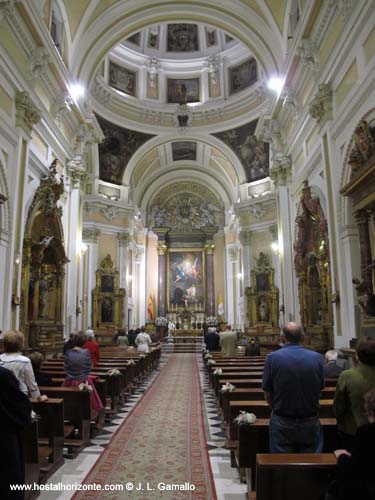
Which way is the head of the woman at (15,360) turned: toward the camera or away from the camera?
away from the camera

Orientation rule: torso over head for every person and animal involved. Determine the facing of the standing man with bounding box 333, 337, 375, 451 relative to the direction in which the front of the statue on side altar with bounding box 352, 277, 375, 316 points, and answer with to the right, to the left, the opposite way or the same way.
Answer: to the right

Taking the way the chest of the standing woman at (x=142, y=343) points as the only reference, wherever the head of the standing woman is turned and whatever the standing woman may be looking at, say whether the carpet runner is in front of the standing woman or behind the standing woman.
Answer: behind

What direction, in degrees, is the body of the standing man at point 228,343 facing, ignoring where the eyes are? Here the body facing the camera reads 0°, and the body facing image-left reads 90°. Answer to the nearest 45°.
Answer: approximately 180°

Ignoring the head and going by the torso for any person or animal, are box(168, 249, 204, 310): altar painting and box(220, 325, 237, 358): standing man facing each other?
yes

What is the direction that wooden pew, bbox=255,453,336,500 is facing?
away from the camera

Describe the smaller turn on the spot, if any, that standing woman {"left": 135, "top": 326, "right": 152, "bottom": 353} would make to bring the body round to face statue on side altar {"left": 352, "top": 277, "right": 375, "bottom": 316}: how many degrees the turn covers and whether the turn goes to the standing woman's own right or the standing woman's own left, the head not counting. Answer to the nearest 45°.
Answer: approximately 135° to the standing woman's own right

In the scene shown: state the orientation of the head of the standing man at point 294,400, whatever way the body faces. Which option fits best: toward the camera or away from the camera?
away from the camera

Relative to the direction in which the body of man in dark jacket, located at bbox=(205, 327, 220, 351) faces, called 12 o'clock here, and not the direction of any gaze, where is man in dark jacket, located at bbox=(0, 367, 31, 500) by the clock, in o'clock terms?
man in dark jacket, located at bbox=(0, 367, 31, 500) is roughly at 6 o'clock from man in dark jacket, located at bbox=(205, 327, 220, 351).

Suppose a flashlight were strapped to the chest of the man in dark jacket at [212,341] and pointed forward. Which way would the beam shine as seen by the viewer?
away from the camera

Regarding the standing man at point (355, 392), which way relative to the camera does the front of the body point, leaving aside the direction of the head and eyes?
away from the camera

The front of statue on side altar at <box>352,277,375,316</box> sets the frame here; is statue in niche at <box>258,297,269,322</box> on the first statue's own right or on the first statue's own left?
on the first statue's own right

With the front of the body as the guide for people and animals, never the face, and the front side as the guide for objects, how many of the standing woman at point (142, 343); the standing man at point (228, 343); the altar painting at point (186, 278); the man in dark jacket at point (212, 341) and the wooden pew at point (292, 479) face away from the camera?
4
